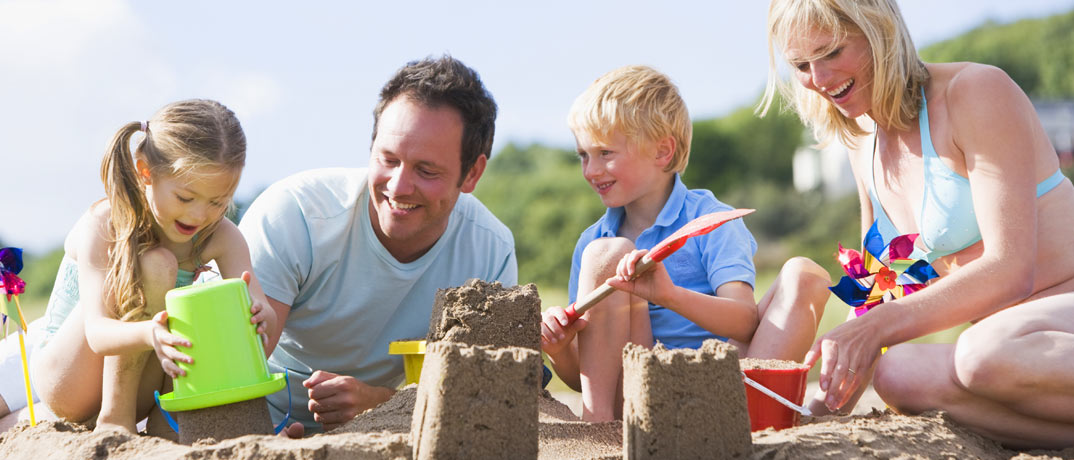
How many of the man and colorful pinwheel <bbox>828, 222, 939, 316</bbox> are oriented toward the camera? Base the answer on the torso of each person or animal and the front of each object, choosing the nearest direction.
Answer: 2

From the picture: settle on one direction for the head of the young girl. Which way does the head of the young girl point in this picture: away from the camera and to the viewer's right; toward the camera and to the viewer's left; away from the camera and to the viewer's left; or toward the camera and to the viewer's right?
toward the camera and to the viewer's right

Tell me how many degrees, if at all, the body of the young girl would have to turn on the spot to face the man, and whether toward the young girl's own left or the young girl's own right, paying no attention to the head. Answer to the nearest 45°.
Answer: approximately 90° to the young girl's own left

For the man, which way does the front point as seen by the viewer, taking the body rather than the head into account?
toward the camera

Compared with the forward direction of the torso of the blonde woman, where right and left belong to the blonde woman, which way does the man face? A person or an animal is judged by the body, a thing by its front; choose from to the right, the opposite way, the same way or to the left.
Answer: to the left

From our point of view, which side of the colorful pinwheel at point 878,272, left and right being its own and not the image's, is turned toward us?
front

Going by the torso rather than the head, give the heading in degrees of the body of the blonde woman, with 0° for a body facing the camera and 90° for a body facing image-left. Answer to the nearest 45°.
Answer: approximately 45°

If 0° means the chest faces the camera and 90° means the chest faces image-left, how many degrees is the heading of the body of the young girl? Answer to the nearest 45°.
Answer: approximately 315°

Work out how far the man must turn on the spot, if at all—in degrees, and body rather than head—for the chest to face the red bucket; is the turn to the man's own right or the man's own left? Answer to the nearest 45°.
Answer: approximately 45° to the man's own left

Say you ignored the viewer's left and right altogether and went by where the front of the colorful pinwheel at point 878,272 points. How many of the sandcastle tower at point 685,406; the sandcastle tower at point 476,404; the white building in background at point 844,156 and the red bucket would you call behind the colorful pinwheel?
1

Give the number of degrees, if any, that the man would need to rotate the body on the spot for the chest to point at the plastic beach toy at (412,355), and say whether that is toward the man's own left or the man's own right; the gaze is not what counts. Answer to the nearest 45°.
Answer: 0° — they already face it

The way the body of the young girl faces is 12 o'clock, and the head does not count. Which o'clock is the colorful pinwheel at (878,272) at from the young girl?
The colorful pinwheel is roughly at 11 o'clock from the young girl.

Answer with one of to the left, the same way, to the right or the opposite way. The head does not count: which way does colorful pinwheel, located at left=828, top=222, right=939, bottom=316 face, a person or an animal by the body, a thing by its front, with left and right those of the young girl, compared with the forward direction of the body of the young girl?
to the right

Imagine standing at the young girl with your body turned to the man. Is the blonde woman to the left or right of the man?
right
